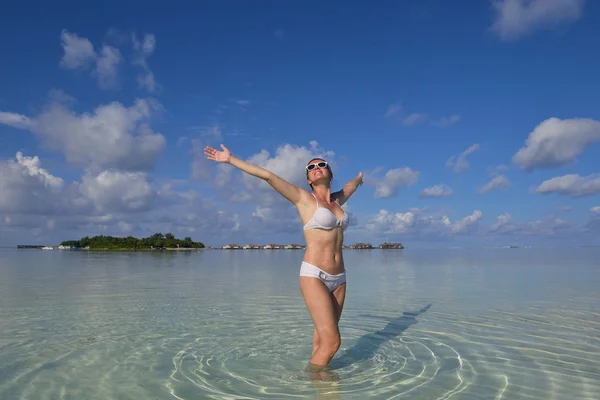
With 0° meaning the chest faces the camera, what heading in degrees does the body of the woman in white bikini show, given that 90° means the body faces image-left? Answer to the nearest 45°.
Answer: approximately 315°
